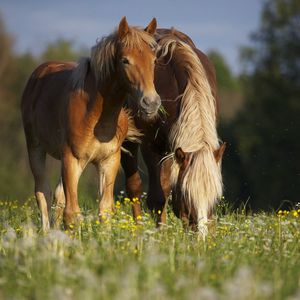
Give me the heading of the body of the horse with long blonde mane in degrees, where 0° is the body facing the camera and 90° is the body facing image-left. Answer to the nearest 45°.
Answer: approximately 0°

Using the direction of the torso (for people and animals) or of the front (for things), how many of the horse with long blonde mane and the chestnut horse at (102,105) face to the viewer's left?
0

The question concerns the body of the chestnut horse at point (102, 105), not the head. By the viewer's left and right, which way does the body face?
facing the viewer and to the right of the viewer

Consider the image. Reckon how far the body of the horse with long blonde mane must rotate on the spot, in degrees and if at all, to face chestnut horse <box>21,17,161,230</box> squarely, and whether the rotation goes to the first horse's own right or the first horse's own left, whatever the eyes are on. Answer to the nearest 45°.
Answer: approximately 45° to the first horse's own right

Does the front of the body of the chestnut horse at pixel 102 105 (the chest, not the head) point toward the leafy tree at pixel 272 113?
no

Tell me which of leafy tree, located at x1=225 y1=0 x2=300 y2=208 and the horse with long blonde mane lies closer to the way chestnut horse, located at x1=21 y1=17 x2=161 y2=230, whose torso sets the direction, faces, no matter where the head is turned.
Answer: the horse with long blonde mane

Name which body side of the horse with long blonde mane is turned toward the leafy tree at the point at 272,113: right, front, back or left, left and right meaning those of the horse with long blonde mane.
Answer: back

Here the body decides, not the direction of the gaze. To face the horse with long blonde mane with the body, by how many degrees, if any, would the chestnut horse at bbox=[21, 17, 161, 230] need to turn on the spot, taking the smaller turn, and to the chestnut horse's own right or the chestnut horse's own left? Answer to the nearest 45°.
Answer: approximately 45° to the chestnut horse's own left

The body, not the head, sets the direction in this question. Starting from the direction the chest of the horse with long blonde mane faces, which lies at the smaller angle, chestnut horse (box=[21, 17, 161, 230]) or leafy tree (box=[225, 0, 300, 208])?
the chestnut horse
